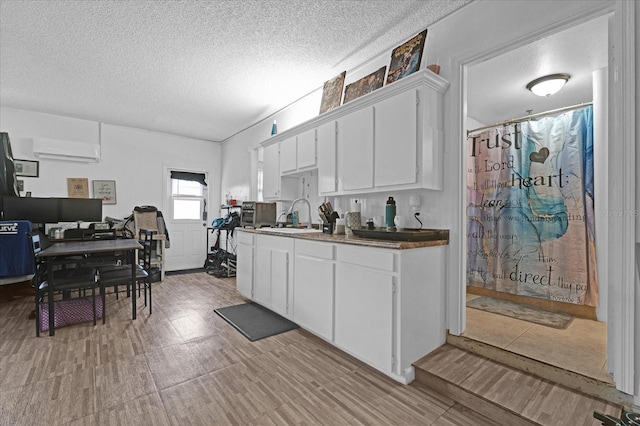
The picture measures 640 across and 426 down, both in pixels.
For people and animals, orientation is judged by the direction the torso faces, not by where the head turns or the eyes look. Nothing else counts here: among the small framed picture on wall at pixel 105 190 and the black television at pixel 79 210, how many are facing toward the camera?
2

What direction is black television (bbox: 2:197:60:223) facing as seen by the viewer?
toward the camera

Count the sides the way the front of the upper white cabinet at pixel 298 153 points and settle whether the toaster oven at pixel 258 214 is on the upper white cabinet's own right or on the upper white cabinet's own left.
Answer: on the upper white cabinet's own right

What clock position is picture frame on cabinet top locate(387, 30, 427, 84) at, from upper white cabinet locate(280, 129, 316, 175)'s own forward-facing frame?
The picture frame on cabinet top is roughly at 9 o'clock from the upper white cabinet.

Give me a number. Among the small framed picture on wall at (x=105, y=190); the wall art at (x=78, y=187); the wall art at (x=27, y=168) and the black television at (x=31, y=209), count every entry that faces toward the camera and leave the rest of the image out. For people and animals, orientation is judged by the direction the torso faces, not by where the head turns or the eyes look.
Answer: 4

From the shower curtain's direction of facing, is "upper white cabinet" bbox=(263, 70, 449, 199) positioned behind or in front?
in front

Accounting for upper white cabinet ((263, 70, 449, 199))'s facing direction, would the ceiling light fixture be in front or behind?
behind

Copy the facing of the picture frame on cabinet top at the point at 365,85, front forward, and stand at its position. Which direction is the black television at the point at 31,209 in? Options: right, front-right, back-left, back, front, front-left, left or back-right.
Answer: front-right

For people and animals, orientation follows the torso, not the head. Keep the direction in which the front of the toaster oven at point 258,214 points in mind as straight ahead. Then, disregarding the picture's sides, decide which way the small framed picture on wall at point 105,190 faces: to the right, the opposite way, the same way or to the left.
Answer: to the left

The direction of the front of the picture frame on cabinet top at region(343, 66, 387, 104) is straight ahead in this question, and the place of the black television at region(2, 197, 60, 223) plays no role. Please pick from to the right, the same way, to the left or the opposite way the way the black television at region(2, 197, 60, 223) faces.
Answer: to the left

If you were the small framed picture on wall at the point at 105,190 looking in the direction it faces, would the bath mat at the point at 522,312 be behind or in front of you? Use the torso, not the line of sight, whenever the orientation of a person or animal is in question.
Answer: in front

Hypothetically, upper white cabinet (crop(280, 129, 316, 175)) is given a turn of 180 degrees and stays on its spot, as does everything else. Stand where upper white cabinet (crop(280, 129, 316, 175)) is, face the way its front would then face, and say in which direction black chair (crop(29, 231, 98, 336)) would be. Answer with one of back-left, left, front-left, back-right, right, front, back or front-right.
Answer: back-left

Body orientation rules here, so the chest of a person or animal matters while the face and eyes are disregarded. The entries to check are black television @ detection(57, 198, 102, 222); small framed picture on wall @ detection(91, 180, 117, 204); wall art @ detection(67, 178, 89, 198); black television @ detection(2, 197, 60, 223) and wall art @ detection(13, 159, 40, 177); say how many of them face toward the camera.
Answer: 5

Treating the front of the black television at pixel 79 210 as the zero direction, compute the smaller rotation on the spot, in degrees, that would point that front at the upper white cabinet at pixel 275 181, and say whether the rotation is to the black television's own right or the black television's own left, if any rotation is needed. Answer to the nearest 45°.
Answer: approximately 45° to the black television's own left

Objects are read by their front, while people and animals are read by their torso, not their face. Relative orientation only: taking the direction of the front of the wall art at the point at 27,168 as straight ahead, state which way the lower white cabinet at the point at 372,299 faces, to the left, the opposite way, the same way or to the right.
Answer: to the right

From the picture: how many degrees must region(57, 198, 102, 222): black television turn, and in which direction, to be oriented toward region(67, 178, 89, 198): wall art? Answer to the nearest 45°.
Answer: approximately 180°

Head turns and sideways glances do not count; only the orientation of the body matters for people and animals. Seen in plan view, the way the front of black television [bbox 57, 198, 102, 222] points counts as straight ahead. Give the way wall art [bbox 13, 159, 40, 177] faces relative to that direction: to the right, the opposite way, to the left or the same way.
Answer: the same way

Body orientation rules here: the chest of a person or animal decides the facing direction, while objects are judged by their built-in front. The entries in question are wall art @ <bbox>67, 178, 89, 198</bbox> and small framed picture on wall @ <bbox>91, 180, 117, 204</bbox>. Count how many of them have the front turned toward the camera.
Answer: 2

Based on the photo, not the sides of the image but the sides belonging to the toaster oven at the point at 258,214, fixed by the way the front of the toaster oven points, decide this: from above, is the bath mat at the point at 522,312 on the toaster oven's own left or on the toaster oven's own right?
on the toaster oven's own left

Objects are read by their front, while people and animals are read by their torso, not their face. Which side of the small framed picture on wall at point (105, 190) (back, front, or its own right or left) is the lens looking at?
front

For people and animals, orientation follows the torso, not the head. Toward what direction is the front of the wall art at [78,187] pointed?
toward the camera
